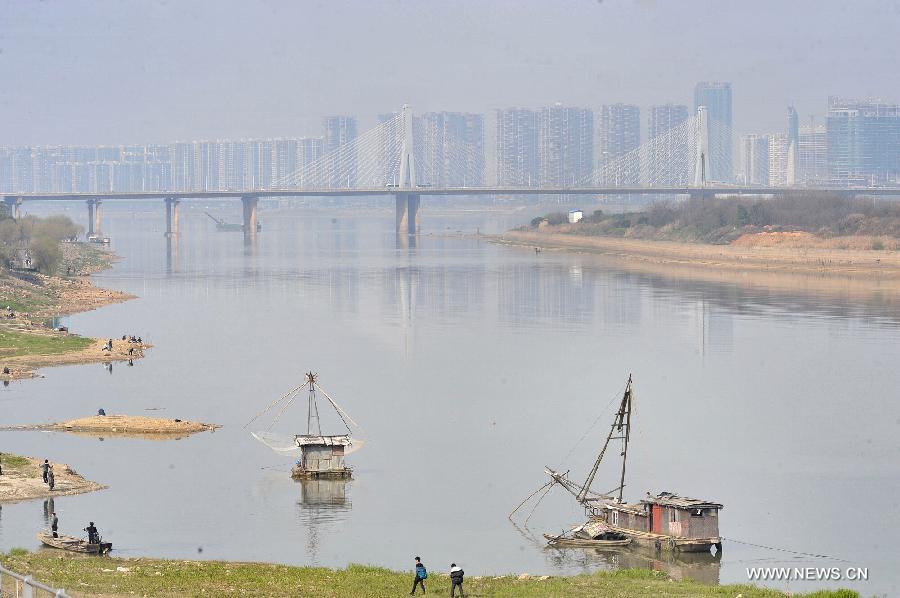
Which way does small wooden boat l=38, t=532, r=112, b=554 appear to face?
to the viewer's left

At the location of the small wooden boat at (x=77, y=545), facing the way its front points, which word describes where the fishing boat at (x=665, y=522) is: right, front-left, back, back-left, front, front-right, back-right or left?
back

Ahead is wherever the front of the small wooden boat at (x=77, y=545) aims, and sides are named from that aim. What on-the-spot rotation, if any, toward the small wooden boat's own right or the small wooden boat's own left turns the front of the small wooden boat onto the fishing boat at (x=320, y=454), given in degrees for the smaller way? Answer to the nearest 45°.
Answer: approximately 135° to the small wooden boat's own right

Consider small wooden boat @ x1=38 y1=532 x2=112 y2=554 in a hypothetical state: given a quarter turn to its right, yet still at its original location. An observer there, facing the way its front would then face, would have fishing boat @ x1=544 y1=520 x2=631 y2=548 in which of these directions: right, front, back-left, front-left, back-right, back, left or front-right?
right
